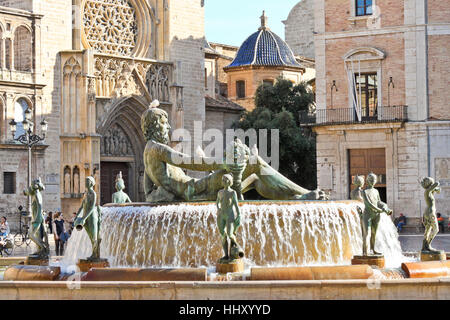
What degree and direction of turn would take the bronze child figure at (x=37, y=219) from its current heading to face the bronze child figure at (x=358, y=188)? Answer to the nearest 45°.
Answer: approximately 180°

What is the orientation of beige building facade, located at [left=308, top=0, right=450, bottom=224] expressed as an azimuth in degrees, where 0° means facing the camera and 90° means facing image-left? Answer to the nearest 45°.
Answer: approximately 0°

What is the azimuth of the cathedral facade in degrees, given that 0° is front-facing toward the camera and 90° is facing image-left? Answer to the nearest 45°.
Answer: approximately 315°

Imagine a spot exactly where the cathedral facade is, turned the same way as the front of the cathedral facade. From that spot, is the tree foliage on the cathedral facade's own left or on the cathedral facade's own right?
on the cathedral facade's own left

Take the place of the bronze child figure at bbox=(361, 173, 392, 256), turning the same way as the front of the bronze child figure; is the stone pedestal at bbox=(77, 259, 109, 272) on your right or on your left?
on your right

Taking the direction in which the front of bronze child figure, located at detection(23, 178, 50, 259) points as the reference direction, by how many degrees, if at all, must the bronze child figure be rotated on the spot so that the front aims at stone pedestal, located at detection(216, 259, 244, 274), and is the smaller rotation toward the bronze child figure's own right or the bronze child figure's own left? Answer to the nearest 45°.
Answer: approximately 135° to the bronze child figure's own left

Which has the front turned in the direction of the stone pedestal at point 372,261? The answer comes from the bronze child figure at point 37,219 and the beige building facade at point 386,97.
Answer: the beige building facade

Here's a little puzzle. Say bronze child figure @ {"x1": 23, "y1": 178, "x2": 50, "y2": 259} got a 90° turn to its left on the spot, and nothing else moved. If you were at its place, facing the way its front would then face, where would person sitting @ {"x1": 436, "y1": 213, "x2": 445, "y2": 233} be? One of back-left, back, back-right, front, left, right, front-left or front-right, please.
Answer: back-left

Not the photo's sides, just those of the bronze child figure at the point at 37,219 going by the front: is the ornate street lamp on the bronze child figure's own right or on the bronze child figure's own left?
on the bronze child figure's own right

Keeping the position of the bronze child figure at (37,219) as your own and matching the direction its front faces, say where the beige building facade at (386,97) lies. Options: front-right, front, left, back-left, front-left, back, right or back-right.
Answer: back-right

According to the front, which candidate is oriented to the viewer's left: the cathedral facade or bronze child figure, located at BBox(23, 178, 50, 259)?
the bronze child figure

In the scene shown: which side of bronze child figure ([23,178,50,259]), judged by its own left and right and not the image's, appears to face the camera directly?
left

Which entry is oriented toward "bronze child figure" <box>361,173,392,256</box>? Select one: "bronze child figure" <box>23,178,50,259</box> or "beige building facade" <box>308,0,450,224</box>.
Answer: the beige building facade
